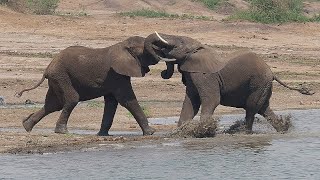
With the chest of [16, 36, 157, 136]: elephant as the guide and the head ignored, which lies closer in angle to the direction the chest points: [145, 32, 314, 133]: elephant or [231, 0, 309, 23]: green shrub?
the elephant

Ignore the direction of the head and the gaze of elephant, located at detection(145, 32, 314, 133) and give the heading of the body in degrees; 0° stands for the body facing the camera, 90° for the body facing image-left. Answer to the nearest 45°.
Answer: approximately 90°

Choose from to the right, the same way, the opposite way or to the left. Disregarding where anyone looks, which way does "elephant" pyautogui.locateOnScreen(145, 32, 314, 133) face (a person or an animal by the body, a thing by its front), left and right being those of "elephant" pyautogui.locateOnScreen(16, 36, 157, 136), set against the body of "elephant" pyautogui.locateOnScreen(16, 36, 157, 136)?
the opposite way

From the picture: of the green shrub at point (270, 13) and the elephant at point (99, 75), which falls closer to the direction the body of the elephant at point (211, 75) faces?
the elephant

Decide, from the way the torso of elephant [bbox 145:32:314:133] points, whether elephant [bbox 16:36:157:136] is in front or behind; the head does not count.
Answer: in front

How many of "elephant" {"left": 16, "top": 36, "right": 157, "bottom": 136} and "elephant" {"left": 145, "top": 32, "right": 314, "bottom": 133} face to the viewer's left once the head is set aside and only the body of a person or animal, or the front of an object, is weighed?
1

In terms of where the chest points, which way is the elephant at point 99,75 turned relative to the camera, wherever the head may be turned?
to the viewer's right

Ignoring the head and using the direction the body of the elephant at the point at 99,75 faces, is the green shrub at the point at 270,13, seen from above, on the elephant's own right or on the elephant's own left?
on the elephant's own left

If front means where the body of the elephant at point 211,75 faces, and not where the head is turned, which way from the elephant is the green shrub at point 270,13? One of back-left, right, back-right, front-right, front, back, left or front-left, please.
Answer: right

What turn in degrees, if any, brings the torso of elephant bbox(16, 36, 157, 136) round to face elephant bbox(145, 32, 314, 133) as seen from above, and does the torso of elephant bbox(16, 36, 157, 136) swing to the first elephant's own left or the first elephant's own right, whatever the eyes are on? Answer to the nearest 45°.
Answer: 0° — it already faces it
